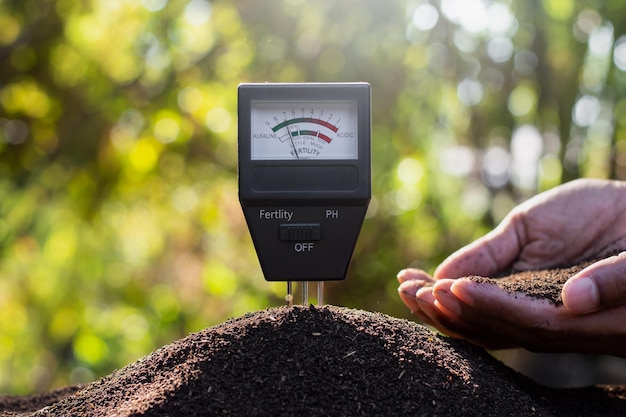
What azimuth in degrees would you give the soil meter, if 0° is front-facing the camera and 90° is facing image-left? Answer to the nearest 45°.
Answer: approximately 0°

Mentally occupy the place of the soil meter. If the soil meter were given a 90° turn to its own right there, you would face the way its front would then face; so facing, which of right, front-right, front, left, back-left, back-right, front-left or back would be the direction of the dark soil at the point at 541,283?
back
